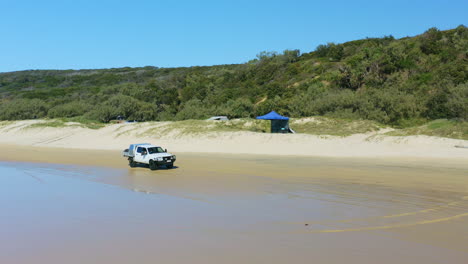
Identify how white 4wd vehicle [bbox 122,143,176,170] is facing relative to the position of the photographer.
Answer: facing the viewer and to the right of the viewer

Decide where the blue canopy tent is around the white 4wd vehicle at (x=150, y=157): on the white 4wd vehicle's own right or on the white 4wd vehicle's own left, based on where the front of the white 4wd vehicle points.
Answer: on the white 4wd vehicle's own left
